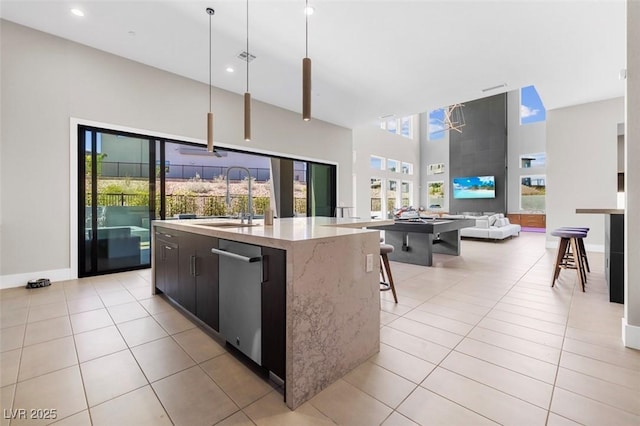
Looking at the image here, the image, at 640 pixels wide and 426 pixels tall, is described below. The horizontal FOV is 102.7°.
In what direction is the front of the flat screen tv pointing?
toward the camera

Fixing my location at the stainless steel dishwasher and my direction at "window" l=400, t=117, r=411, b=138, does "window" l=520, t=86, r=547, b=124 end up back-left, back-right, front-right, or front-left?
front-right

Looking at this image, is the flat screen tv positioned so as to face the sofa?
yes

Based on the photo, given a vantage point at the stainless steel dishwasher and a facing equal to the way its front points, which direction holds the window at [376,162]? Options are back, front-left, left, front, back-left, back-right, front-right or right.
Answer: back

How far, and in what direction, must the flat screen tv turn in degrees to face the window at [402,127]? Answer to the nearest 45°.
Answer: approximately 90° to its right

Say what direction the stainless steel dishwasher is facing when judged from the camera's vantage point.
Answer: facing the viewer and to the left of the viewer

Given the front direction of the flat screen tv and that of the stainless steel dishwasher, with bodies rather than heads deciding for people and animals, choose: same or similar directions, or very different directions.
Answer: same or similar directions

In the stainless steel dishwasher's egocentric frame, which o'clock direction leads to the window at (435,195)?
The window is roughly at 6 o'clock from the stainless steel dishwasher.

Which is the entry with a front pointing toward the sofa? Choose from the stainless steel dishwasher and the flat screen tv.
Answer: the flat screen tv

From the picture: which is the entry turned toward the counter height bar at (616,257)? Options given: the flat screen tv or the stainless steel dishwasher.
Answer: the flat screen tv

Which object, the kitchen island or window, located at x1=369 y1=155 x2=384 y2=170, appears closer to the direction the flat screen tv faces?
the kitchen island

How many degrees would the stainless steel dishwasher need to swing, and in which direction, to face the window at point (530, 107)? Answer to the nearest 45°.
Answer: approximately 180°

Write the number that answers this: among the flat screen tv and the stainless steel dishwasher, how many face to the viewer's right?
0

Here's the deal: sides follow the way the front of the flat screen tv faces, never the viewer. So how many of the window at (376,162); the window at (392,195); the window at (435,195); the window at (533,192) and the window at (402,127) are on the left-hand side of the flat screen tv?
1

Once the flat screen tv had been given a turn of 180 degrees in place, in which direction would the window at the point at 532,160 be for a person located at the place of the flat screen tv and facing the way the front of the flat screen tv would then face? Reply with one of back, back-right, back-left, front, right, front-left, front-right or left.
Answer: right

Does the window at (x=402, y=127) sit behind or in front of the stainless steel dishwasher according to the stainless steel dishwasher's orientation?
behind

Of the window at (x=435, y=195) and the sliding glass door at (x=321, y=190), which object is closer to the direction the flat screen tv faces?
the sliding glass door

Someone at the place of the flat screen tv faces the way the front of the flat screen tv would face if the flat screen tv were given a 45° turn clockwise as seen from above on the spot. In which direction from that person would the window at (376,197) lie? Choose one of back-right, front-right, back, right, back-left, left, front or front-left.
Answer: front
